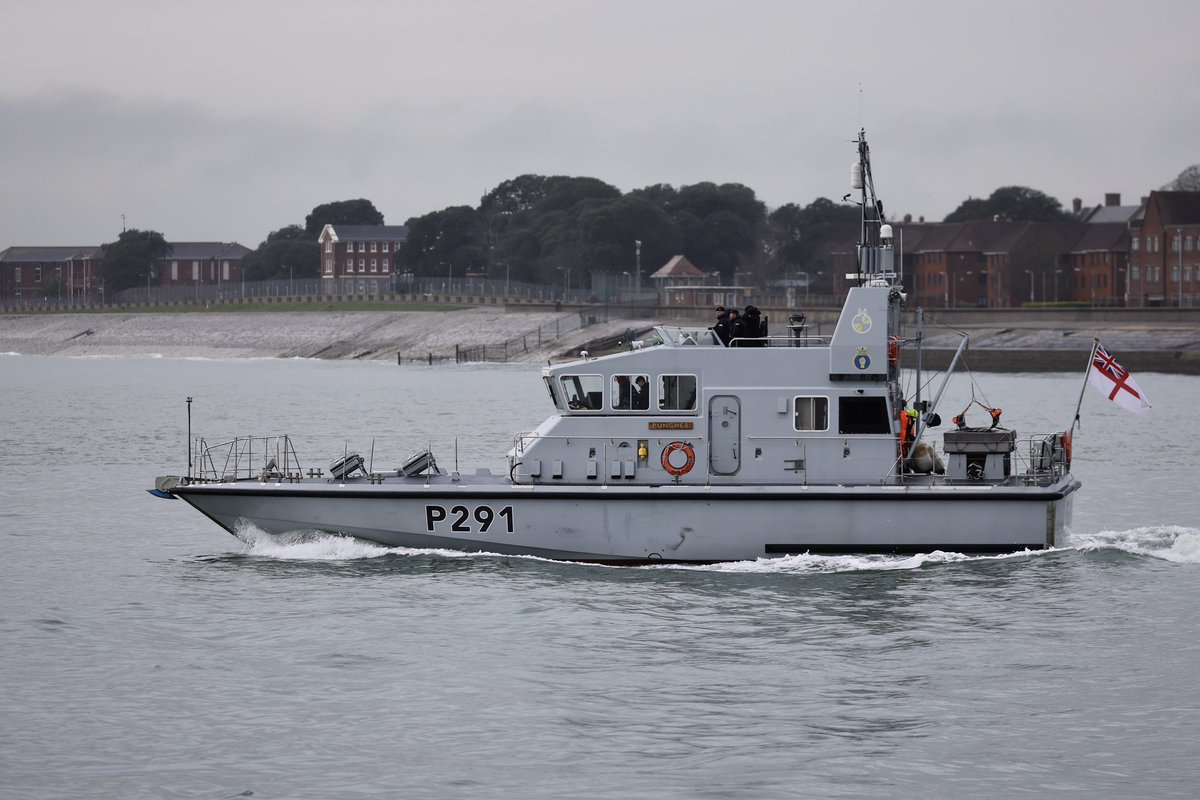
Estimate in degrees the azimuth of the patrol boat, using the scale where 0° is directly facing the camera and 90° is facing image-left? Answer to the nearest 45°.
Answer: approximately 90°
